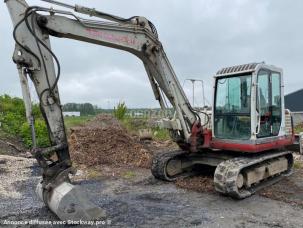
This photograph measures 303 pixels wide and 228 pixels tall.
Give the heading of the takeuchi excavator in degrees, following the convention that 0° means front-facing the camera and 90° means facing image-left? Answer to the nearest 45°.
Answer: approximately 45°

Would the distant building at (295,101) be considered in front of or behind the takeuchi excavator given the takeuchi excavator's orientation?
behind

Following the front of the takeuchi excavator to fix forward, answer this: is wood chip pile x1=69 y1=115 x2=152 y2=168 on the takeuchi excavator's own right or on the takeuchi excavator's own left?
on the takeuchi excavator's own right
